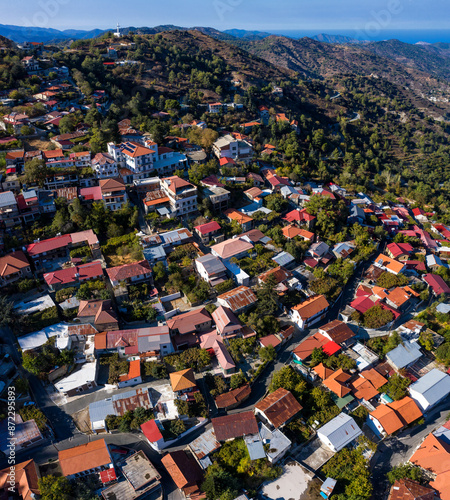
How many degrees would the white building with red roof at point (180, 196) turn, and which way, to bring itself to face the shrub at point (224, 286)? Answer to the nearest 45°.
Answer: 0° — it already faces it

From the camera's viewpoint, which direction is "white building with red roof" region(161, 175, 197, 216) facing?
toward the camera

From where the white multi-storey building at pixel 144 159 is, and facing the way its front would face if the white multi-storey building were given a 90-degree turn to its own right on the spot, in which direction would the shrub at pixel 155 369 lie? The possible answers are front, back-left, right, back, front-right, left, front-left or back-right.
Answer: front-left

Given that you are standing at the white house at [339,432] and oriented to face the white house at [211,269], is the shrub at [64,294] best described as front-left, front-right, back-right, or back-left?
front-left

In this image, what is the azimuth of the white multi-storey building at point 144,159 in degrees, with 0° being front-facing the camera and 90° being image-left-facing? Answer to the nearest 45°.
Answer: approximately 315°

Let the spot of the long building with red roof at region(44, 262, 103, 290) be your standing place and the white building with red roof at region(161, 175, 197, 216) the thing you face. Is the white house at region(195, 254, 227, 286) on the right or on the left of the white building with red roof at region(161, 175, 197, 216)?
right

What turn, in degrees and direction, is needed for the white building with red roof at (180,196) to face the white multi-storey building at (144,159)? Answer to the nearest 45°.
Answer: approximately 135° to its right

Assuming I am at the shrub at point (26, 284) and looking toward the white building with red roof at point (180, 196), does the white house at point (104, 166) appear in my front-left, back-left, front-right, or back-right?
front-left

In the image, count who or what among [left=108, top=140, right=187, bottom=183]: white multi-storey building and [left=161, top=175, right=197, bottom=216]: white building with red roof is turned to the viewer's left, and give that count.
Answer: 0
